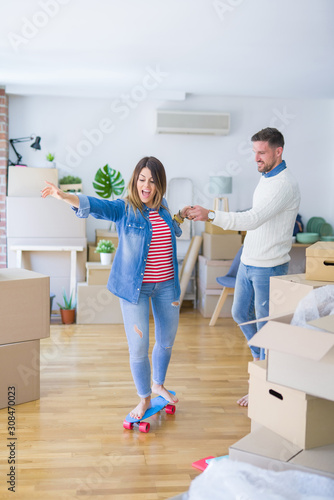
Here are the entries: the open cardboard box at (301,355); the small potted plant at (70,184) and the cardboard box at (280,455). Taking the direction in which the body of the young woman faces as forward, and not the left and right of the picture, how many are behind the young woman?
1

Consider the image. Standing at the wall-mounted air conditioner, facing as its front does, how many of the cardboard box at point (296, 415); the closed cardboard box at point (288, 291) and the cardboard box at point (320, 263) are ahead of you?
3

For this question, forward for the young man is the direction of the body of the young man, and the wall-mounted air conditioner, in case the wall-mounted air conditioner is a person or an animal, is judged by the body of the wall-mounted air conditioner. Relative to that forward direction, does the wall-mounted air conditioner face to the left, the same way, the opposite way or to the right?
to the left

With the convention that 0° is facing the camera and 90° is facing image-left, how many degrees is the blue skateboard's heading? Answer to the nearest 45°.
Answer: approximately 45°

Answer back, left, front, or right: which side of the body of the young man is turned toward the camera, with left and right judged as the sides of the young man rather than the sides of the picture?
left

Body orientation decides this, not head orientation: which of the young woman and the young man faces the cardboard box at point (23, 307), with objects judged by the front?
the young man

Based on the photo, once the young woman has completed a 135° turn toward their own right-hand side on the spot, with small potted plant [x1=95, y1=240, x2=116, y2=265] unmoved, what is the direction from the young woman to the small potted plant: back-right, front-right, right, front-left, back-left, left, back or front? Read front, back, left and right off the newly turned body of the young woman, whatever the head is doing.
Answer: front-right

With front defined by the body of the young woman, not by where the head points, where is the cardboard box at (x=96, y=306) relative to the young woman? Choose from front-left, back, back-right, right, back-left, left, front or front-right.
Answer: back

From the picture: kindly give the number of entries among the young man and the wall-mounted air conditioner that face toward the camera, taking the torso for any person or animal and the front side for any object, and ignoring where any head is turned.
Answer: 1

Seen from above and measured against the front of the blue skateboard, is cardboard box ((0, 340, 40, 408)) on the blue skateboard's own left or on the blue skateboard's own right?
on the blue skateboard's own right

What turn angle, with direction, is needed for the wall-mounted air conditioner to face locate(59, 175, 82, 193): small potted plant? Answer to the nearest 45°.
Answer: approximately 90° to its right

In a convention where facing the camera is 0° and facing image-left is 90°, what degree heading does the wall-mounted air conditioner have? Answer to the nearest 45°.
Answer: approximately 0°

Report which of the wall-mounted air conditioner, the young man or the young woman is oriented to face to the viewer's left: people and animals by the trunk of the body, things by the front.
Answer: the young man
